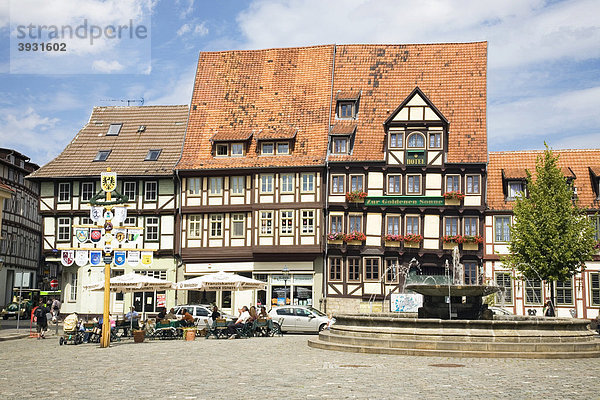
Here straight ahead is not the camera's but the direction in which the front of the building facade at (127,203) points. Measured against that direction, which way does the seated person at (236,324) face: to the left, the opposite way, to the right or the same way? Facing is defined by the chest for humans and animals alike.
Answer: to the right

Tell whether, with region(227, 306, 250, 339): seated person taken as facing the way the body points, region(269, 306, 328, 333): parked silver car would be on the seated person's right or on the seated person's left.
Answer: on the seated person's right

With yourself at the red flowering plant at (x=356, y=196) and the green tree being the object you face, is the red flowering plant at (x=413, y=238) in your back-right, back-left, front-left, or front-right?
front-left

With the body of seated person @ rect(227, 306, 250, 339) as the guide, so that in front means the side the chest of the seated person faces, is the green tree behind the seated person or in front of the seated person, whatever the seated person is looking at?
behind

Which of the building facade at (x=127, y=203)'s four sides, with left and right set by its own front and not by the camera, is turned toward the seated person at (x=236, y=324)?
front

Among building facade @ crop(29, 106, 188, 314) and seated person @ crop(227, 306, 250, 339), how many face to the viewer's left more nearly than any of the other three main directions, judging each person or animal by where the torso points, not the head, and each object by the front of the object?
1

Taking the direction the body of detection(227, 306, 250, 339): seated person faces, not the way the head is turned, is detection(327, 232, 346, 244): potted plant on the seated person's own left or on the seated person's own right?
on the seated person's own right

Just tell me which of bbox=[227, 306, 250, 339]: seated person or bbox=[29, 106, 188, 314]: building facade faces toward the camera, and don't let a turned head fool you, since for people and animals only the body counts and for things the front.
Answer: the building facade

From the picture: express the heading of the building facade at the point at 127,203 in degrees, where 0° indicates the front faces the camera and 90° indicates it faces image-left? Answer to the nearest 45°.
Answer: approximately 0°
